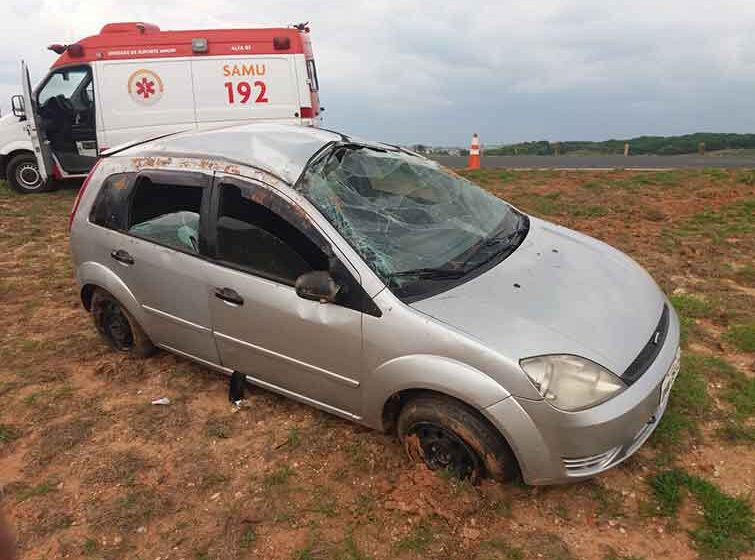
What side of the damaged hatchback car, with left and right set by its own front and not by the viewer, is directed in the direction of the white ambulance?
back

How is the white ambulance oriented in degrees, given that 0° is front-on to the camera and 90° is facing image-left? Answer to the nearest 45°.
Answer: approximately 90°

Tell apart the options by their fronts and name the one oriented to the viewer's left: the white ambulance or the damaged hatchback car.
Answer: the white ambulance

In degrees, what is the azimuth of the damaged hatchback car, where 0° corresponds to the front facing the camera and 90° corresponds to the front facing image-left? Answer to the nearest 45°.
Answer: approximately 315°

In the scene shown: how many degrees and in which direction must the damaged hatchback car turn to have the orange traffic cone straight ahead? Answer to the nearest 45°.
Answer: approximately 135° to its left

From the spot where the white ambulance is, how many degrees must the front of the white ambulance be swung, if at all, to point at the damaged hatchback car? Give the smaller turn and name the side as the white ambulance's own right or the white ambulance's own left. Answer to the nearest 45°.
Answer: approximately 90° to the white ambulance's own left

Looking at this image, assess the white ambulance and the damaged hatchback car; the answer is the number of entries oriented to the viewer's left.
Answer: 1

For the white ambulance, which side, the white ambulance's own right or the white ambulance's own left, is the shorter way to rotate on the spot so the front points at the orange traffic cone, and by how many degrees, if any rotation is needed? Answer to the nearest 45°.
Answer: approximately 180°
